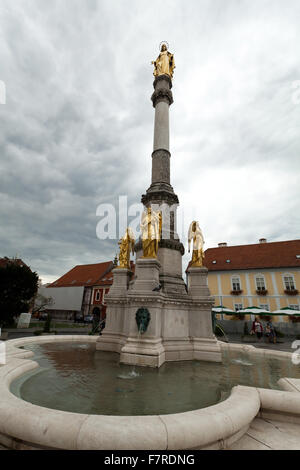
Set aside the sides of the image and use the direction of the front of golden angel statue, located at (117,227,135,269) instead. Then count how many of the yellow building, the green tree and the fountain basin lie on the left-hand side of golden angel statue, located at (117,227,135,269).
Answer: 1

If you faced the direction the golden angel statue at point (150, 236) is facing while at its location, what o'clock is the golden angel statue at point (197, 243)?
the golden angel statue at point (197, 243) is roughly at 8 o'clock from the golden angel statue at point (150, 236).

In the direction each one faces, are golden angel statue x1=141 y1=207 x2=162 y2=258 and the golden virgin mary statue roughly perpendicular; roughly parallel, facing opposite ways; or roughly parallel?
roughly parallel

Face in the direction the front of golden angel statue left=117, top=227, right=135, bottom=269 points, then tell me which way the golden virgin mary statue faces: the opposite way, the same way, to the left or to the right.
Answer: to the left

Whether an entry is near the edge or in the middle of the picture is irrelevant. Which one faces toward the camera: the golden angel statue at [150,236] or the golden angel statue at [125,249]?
the golden angel statue at [150,236]

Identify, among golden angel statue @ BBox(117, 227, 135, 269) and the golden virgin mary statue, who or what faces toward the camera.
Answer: the golden virgin mary statue

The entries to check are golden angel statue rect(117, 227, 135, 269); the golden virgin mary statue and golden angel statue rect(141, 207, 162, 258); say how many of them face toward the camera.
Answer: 2

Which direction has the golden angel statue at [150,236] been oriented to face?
toward the camera

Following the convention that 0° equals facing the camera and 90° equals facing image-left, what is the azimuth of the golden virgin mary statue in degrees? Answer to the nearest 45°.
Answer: approximately 0°

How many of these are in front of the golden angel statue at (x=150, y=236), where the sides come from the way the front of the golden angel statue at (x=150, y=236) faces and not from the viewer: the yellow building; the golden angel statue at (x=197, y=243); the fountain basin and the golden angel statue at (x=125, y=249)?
1

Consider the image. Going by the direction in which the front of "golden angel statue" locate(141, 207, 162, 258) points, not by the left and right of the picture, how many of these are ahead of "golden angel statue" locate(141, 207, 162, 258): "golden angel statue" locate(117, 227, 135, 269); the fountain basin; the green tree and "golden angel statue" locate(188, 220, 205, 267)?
1

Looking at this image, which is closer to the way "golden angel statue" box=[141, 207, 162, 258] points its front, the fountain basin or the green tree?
the fountain basin

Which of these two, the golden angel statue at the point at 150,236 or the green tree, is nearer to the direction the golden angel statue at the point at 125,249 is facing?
the green tree

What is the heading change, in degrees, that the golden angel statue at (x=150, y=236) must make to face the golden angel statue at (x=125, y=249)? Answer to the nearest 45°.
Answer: approximately 135° to its right

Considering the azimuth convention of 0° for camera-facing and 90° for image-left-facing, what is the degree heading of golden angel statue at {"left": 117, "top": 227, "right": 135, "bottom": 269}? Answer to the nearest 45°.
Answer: approximately 90°
